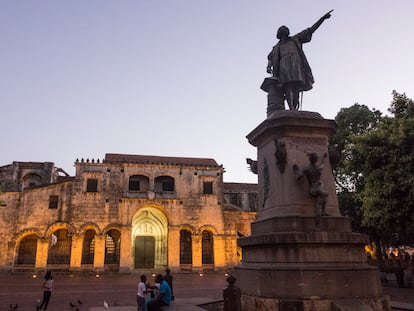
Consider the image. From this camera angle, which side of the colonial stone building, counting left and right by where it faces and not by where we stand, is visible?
front

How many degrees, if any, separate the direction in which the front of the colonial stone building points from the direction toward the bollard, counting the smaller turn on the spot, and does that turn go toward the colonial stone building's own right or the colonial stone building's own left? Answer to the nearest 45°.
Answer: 0° — it already faces it

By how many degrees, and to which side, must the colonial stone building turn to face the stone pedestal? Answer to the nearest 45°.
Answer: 0° — it already faces it

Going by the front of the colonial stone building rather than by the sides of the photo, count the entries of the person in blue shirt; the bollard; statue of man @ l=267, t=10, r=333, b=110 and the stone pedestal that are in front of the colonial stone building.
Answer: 4

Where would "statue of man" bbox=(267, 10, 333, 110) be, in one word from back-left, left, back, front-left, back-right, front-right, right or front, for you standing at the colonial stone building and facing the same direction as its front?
front

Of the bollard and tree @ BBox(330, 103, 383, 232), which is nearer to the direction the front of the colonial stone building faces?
the bollard

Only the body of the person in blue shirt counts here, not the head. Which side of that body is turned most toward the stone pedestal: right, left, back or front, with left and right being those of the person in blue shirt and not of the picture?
back

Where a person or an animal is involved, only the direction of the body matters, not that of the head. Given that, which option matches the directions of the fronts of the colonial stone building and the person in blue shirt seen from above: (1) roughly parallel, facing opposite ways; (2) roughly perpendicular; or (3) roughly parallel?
roughly perpendicular

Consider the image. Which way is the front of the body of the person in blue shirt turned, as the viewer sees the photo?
to the viewer's left

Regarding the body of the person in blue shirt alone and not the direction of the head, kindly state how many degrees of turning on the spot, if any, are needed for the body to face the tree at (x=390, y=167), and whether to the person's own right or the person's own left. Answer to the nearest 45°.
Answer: approximately 135° to the person's own right

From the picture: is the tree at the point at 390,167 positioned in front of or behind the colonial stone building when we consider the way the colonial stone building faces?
in front

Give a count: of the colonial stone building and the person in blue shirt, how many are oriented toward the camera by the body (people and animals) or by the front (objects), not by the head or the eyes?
1

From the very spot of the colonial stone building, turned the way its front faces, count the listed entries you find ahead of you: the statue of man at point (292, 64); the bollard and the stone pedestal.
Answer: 3
